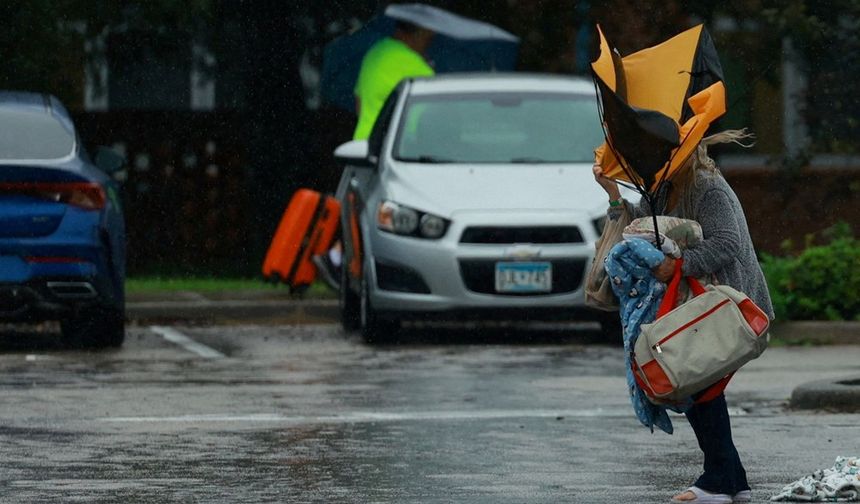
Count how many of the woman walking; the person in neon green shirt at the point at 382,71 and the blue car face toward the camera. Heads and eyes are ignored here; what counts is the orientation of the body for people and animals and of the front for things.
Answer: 0

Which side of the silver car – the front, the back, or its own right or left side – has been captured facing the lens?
front

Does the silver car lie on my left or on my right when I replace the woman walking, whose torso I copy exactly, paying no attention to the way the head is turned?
on my right

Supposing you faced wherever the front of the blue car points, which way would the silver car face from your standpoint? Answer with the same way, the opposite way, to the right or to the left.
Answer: the opposite way

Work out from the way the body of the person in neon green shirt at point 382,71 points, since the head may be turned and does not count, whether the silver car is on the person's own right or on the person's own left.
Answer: on the person's own right

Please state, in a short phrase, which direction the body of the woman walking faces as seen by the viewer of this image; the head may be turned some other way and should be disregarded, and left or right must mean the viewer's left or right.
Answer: facing to the left of the viewer

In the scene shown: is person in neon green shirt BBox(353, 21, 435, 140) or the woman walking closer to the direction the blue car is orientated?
the person in neon green shirt

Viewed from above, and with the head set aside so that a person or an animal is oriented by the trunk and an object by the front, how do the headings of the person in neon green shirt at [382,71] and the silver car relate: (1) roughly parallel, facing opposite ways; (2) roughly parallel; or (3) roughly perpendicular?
roughly perpendicular

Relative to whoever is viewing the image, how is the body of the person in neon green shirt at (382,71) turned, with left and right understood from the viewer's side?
facing to the right of the viewer

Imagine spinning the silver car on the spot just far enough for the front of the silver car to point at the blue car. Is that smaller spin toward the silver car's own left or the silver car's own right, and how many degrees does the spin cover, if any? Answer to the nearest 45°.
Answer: approximately 90° to the silver car's own right

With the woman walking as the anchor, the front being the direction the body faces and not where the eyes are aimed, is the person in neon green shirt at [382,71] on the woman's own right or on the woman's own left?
on the woman's own right

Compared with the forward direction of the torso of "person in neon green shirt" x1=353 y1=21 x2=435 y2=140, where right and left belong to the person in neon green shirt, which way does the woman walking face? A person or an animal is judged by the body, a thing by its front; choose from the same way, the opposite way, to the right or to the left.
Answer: the opposite way

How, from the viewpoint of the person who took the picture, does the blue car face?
facing away from the viewer
